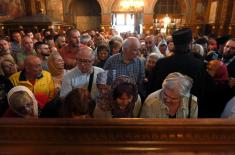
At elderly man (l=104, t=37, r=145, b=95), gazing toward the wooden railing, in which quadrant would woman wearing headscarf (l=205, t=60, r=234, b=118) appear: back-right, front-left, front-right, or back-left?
front-left

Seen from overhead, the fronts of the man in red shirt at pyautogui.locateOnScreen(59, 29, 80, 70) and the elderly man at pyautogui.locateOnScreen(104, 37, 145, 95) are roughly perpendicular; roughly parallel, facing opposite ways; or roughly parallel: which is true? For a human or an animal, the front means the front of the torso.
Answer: roughly parallel

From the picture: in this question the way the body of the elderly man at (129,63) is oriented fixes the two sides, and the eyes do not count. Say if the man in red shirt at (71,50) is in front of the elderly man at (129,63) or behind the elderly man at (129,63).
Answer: behind

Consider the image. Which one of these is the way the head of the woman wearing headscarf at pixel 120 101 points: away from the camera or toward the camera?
toward the camera

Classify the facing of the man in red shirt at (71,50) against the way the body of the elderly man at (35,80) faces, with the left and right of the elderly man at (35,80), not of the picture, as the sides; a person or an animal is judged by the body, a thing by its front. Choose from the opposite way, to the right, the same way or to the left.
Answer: the same way

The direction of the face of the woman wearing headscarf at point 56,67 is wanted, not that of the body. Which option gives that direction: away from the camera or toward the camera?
toward the camera

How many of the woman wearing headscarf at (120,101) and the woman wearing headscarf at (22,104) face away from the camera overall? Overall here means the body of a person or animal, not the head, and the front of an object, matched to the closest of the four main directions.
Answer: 0

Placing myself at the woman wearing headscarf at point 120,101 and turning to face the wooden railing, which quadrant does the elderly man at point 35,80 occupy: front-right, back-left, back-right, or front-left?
back-right

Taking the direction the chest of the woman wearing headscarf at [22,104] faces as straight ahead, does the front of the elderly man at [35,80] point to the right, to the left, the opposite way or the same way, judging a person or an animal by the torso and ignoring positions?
the same way

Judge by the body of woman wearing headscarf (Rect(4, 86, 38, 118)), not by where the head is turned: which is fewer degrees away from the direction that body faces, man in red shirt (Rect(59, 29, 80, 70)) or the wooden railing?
the wooden railing

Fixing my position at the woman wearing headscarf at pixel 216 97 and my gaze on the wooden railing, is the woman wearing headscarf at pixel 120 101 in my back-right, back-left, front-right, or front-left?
front-right

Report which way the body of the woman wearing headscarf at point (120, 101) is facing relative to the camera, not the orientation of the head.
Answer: toward the camera

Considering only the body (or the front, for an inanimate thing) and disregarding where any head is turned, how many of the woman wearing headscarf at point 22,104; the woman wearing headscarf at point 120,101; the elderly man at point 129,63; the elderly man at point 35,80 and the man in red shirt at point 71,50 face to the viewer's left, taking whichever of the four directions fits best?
0

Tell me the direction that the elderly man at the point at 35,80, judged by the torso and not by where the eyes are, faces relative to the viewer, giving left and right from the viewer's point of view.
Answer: facing the viewer and to the right of the viewer

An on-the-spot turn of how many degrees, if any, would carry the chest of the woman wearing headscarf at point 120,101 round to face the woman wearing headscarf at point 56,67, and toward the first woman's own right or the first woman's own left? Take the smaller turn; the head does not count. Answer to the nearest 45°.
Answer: approximately 135° to the first woman's own right

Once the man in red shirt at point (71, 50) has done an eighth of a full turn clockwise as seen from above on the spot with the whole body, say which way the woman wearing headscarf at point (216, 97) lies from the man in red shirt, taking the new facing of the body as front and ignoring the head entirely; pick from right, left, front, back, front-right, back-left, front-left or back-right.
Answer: front-left
